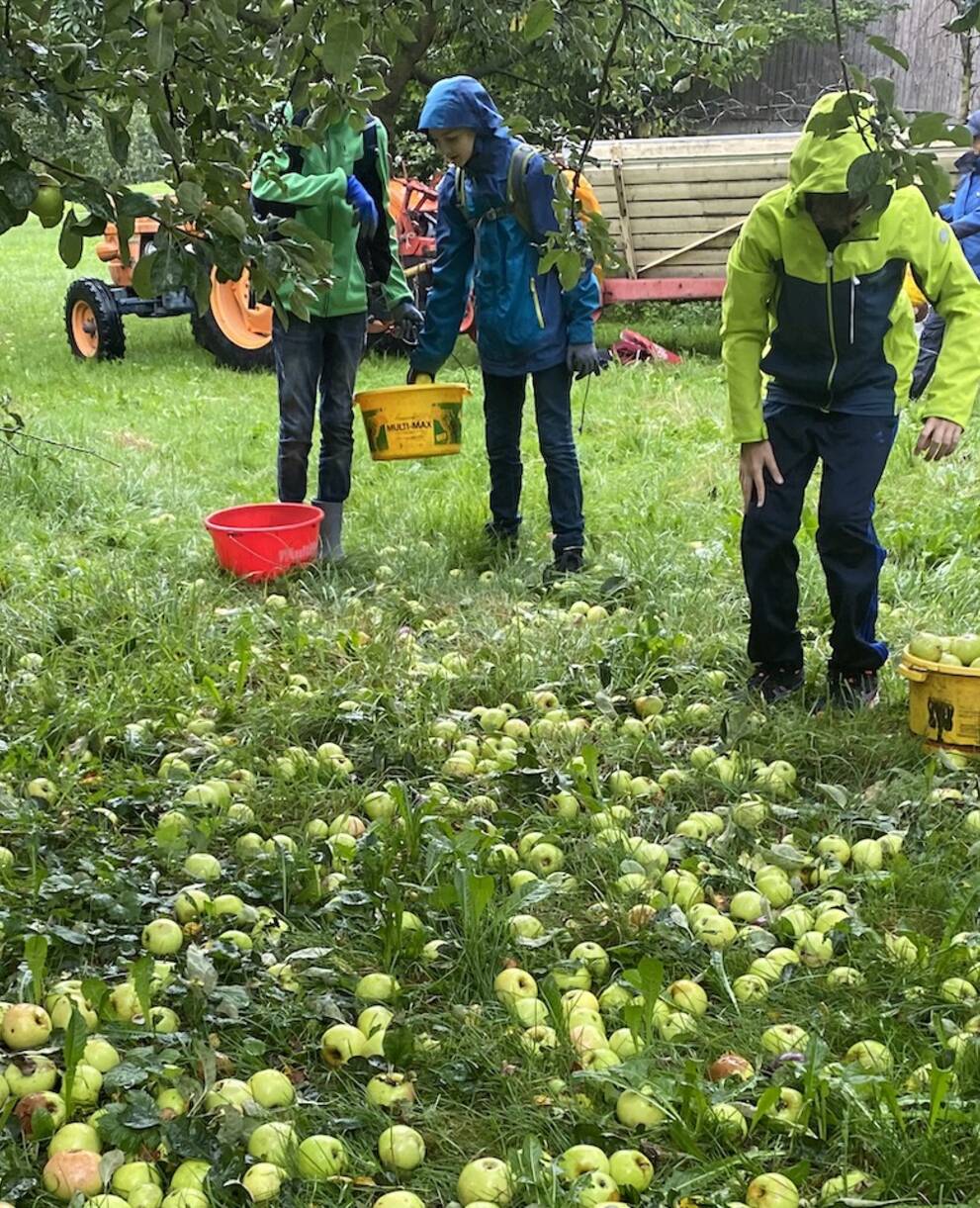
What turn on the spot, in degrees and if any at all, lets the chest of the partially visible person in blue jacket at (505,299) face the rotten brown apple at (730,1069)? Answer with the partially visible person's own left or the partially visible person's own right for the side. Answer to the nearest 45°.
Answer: approximately 45° to the partially visible person's own left

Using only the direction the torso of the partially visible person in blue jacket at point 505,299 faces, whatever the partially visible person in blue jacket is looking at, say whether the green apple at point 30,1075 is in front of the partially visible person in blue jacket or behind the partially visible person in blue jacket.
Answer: in front

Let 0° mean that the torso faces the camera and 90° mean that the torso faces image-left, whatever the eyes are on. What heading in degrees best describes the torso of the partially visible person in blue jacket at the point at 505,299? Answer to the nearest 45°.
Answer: approximately 45°

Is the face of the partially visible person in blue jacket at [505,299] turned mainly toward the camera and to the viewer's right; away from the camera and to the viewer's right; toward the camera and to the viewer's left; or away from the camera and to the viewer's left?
toward the camera and to the viewer's left

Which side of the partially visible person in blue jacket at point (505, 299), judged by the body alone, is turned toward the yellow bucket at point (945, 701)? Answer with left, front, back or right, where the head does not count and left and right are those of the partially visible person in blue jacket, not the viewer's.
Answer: left

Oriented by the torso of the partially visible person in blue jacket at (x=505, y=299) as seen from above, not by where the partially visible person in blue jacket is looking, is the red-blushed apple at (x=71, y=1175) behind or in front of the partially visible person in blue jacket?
in front

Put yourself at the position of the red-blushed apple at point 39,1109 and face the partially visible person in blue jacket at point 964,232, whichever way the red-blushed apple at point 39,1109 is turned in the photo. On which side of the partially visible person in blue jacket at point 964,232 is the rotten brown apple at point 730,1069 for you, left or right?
right

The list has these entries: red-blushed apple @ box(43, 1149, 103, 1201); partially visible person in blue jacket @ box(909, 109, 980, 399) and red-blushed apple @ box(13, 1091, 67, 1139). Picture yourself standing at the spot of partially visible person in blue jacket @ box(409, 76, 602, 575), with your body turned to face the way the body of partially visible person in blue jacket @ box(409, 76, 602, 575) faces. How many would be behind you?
1

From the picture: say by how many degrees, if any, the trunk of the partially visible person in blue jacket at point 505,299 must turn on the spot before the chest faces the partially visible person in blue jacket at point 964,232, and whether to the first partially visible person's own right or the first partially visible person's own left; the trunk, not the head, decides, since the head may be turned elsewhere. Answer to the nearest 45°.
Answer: approximately 180°

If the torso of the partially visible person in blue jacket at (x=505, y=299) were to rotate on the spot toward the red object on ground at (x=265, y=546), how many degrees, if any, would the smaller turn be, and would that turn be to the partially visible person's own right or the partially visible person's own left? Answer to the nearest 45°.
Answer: approximately 45° to the partially visible person's own right
